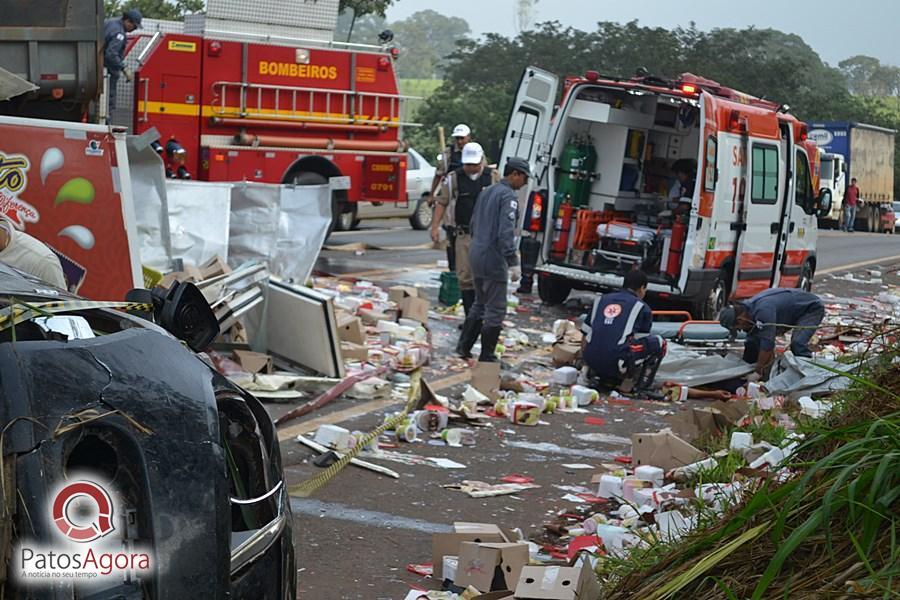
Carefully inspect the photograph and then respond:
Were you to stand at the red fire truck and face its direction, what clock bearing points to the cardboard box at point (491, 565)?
The cardboard box is roughly at 9 o'clock from the red fire truck.

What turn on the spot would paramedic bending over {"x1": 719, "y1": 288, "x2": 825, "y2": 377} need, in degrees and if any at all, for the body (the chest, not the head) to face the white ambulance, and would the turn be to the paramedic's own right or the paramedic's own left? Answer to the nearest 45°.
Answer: approximately 90° to the paramedic's own right

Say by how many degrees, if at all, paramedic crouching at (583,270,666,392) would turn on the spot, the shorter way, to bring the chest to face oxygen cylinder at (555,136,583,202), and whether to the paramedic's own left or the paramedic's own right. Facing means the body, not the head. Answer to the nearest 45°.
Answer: approximately 45° to the paramedic's own left

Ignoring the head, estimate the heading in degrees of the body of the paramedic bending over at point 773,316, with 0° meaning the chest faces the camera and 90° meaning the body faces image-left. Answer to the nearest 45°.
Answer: approximately 90°

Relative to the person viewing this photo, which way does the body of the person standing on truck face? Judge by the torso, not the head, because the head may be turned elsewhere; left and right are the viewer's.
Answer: facing to the right of the viewer

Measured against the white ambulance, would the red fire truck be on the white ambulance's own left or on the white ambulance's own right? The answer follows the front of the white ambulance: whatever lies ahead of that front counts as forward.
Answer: on the white ambulance's own left

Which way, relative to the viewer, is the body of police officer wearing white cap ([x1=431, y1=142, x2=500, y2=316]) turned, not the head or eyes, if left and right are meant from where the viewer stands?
facing the viewer

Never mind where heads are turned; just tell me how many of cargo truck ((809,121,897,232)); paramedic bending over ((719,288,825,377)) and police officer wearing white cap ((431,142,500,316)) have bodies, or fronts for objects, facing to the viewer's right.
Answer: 0

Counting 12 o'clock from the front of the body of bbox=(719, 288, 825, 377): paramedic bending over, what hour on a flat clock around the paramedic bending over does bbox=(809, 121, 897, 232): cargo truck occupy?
The cargo truck is roughly at 3 o'clock from the paramedic bending over.

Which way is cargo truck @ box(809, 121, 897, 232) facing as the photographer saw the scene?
facing the viewer and to the left of the viewer

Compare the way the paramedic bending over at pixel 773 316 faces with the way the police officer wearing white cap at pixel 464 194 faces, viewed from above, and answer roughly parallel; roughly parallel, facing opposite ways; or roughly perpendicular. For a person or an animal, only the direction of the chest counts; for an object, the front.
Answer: roughly perpendicular

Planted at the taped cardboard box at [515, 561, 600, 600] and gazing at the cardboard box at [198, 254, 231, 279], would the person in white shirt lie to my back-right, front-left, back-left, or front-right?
front-left

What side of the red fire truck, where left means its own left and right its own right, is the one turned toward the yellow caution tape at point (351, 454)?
left

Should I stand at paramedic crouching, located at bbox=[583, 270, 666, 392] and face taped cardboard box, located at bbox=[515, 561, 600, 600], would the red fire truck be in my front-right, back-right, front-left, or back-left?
back-right

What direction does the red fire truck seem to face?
to the viewer's left
